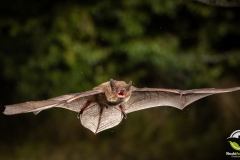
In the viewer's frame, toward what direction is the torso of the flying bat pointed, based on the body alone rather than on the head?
toward the camera
